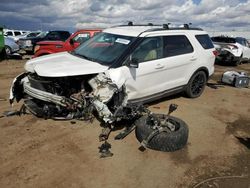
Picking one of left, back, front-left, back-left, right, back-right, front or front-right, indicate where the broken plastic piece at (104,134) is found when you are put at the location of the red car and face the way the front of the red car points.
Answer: left

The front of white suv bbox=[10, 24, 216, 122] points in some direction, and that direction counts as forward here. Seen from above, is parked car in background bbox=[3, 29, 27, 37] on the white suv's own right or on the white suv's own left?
on the white suv's own right

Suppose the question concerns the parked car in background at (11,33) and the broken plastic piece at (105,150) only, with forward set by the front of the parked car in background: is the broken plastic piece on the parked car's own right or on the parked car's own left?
on the parked car's own left

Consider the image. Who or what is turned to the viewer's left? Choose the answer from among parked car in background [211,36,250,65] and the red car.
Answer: the red car

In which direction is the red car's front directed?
to the viewer's left

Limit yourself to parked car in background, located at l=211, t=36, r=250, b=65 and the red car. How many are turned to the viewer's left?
1

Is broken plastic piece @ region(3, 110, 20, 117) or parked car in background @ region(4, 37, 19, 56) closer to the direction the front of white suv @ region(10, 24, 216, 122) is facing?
the broken plastic piece

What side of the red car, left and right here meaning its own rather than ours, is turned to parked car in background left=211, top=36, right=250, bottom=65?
back

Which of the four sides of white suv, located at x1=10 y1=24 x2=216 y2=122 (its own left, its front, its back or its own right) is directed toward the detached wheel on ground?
left

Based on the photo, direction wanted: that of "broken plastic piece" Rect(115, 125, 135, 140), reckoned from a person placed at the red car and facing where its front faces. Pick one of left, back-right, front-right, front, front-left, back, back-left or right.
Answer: left
